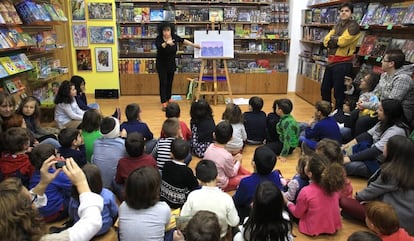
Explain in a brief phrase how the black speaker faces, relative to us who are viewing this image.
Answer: facing the viewer

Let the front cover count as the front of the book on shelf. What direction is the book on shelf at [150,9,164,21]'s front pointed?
toward the camera

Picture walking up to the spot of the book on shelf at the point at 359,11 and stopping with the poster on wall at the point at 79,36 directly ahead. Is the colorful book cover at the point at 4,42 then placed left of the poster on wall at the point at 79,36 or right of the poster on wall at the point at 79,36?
left

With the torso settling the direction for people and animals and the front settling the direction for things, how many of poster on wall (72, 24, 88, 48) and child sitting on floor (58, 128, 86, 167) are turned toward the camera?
1

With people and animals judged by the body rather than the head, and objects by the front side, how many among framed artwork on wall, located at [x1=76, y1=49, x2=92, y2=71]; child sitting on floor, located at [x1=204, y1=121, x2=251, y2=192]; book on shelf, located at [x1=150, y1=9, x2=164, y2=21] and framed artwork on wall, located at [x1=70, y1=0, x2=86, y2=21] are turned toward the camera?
3

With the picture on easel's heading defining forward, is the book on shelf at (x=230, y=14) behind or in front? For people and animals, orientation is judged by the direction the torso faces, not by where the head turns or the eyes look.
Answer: behind

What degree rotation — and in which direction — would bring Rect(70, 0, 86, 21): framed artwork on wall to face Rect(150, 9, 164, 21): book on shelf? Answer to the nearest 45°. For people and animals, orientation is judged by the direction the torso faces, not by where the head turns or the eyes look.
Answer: approximately 90° to its left

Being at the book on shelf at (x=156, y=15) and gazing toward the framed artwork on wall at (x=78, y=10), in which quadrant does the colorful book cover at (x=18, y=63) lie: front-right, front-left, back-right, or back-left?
front-left

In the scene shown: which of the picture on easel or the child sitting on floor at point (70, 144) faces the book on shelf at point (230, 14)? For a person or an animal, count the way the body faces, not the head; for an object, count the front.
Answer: the child sitting on floor

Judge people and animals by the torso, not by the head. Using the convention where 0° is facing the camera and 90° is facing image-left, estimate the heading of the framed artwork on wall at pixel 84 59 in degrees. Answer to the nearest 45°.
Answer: approximately 0°

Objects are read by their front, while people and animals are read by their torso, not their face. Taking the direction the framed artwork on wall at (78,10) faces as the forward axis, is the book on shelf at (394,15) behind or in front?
in front

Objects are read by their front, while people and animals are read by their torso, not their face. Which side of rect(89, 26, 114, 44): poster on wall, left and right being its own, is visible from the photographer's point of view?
front

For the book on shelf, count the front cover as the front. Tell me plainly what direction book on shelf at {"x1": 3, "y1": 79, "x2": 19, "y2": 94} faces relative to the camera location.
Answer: facing the viewer and to the right of the viewer

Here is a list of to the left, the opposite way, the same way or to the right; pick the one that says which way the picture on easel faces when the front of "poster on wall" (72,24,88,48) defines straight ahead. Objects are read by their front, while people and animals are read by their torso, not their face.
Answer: the same way

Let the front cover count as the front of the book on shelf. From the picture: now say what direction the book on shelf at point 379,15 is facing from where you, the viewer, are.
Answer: facing the viewer and to the left of the viewer

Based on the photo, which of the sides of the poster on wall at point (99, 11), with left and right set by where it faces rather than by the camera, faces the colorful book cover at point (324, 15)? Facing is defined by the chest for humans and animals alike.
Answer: left

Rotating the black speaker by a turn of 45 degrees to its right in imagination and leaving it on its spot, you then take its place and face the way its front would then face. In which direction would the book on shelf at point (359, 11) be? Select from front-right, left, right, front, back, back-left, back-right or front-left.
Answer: left

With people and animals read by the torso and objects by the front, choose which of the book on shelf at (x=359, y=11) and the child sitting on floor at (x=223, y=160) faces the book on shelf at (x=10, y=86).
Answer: the book on shelf at (x=359, y=11)
